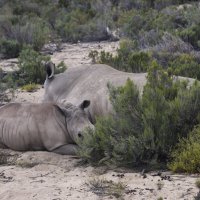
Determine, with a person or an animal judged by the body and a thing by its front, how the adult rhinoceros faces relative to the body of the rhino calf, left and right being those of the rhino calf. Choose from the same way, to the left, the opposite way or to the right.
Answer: the opposite way

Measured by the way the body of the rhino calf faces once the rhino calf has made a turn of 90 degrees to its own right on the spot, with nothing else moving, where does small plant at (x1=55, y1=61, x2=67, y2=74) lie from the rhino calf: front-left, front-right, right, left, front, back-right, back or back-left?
back

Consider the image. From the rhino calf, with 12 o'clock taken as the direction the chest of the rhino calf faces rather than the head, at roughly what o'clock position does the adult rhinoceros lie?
The adult rhinoceros is roughly at 10 o'clock from the rhino calf.

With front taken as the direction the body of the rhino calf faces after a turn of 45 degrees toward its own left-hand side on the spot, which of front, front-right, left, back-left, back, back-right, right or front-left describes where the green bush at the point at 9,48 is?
front-left

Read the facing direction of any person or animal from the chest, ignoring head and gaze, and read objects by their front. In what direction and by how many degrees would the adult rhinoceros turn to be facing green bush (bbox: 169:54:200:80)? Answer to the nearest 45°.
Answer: approximately 135° to its right

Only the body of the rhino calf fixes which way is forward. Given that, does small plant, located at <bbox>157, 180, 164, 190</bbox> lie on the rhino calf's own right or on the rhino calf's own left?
on the rhino calf's own right

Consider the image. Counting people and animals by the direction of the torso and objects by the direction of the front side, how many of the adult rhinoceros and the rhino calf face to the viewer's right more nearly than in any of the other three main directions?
1

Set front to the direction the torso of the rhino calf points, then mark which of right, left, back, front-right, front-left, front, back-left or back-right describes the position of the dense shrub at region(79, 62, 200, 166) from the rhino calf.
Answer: front-right

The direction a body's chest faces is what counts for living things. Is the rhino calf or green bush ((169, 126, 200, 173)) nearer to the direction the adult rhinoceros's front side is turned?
the rhino calf

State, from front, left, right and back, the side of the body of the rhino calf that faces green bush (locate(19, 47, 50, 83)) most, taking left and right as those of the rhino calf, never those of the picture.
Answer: left

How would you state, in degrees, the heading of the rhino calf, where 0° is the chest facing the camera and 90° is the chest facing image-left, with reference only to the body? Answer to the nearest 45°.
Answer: approximately 270°

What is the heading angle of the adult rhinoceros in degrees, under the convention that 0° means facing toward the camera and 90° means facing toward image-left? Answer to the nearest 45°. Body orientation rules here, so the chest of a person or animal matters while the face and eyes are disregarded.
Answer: approximately 90°
